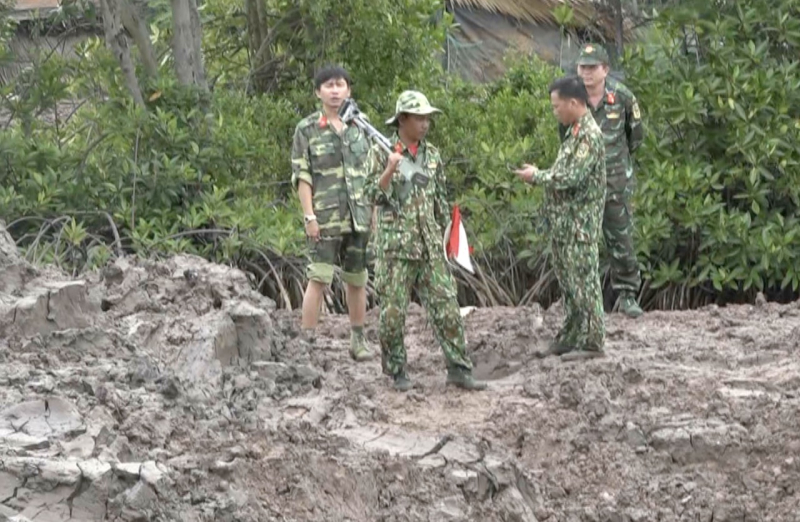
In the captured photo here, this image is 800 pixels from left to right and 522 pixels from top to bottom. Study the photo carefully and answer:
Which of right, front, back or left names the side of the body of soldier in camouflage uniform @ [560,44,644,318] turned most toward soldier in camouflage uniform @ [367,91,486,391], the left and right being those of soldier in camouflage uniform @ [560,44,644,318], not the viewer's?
front

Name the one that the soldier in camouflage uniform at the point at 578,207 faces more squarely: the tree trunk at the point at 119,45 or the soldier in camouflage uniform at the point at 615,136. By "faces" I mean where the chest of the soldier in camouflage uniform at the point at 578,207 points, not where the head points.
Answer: the tree trunk

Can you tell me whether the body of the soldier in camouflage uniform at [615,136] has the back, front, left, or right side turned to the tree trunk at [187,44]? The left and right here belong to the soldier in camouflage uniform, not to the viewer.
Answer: right

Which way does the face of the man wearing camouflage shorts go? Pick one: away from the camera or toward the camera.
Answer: toward the camera

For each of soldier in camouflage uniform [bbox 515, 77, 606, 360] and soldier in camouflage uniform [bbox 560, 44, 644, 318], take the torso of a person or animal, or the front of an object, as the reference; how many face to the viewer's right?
0

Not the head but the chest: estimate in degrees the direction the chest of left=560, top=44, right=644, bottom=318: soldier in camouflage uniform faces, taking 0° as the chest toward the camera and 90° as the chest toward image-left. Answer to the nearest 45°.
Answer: approximately 45°

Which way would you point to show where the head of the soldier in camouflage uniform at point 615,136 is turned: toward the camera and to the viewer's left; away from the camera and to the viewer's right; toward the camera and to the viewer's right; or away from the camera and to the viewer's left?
toward the camera and to the viewer's left

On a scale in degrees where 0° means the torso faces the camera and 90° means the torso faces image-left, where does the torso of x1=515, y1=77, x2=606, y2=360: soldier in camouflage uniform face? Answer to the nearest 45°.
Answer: approximately 90°
